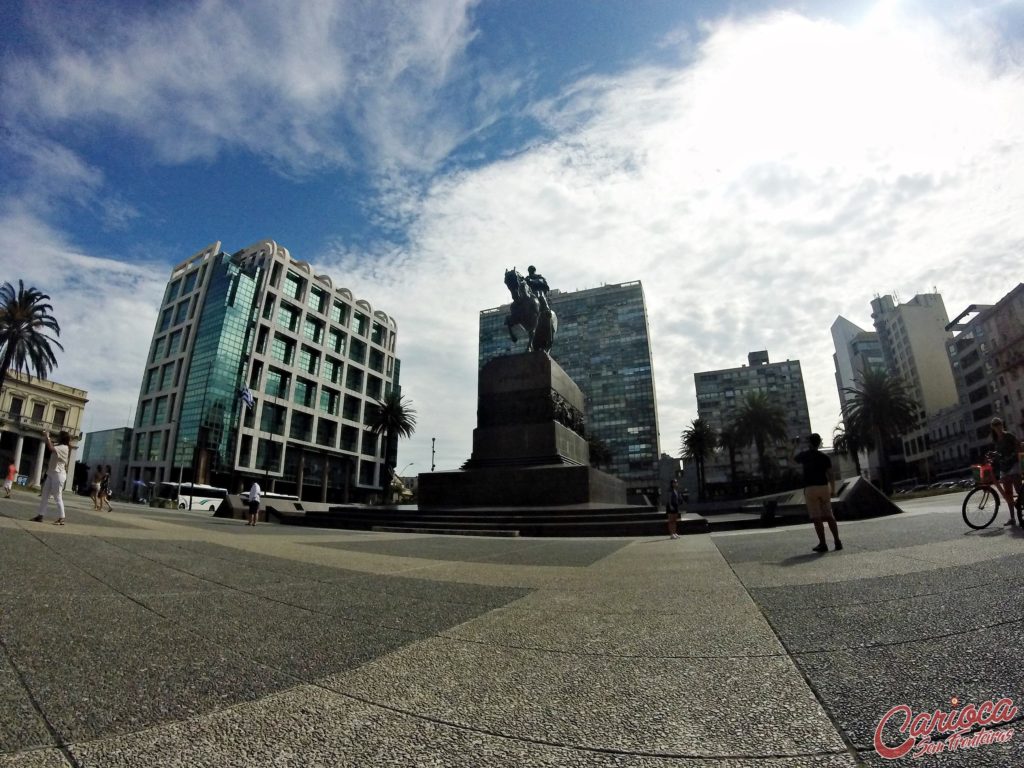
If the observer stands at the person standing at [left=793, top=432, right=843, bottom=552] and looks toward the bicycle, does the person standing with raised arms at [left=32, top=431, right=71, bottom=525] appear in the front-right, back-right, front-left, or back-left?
back-left

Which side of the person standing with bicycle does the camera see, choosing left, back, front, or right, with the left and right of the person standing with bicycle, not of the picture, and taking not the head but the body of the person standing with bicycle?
left

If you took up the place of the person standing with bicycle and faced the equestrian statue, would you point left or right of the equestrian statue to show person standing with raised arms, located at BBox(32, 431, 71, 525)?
left

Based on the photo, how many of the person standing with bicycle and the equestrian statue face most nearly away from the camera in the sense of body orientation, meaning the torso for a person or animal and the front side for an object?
0

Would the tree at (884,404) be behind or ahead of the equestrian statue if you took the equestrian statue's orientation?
behind

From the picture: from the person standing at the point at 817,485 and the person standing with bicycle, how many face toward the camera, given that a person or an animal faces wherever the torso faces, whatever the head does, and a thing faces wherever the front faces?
0

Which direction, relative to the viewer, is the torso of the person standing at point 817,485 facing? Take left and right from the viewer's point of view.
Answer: facing away from the viewer and to the left of the viewer

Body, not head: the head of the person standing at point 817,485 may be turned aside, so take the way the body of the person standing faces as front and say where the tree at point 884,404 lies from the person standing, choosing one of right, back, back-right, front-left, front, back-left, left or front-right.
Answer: front-right

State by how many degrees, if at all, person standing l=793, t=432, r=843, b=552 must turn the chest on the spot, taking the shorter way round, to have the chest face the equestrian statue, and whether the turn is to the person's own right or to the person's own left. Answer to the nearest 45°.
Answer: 0° — they already face it

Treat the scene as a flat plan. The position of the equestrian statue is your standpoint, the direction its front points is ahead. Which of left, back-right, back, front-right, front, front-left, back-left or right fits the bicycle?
left

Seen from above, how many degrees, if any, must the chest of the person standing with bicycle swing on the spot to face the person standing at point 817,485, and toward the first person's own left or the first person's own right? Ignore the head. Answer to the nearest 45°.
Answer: approximately 45° to the first person's own left

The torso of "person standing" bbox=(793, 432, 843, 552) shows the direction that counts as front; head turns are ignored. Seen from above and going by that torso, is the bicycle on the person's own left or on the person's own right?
on the person's own right

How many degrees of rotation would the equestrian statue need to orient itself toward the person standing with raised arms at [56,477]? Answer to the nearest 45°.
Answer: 0° — it already faces them
